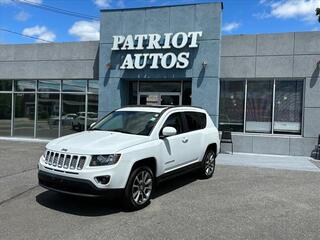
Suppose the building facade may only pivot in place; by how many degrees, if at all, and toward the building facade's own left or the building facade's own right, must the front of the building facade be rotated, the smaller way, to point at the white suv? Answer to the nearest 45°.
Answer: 0° — it already faces it

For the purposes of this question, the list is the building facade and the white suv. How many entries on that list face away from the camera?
0

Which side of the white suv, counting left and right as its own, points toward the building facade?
back

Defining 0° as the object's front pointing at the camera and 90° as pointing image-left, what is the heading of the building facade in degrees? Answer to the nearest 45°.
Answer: approximately 0°

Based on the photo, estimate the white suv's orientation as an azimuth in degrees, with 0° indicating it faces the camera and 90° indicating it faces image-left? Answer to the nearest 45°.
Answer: approximately 45°
